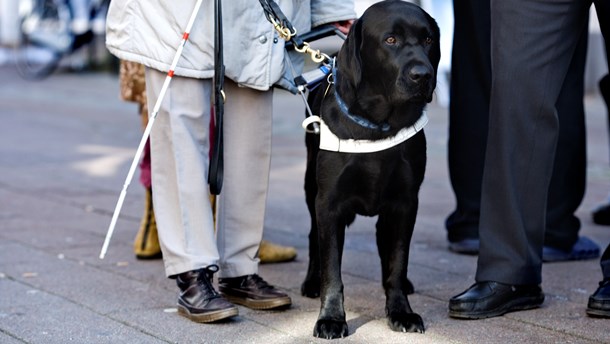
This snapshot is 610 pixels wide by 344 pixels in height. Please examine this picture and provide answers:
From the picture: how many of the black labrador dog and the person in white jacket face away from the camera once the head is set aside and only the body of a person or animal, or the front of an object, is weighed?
0

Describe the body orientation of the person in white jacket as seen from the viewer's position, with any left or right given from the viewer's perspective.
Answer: facing the viewer and to the right of the viewer

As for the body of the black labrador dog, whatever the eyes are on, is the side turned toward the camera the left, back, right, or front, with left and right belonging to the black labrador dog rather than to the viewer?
front

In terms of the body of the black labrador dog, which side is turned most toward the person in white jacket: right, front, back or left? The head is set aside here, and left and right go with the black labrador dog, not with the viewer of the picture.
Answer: right
